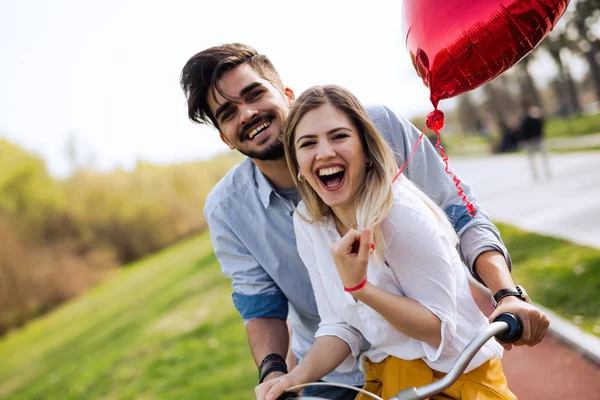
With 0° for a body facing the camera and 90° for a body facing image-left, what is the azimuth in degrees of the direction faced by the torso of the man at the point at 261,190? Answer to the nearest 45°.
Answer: approximately 0°

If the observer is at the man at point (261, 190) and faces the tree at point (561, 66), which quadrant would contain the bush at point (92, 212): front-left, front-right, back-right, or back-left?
front-left

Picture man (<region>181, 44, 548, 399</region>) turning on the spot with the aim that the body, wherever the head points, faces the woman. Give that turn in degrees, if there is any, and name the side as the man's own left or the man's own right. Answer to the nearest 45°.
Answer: approximately 45° to the man's own left

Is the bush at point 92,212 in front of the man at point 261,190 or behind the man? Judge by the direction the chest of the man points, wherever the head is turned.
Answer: behind

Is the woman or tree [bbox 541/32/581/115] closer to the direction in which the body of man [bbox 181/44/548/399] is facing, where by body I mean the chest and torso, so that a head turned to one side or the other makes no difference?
the woman

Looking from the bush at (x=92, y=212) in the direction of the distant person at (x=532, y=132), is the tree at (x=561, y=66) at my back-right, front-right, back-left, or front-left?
front-left

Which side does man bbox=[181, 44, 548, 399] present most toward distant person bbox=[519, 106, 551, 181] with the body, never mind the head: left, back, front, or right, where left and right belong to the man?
back

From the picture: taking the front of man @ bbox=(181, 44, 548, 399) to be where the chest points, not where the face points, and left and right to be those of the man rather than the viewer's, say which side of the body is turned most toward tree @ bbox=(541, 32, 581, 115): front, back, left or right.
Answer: back

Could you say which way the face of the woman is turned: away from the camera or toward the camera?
toward the camera

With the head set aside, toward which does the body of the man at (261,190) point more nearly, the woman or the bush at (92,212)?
the woman
